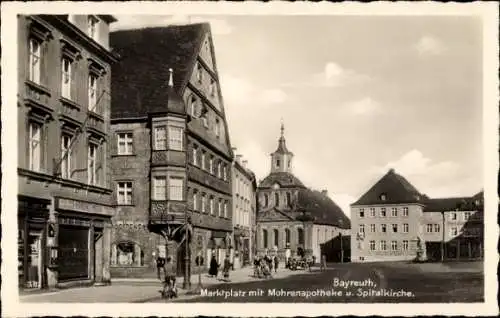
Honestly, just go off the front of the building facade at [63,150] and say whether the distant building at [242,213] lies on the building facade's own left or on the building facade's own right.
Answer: on the building facade's own left

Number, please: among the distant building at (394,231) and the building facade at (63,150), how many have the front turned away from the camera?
0

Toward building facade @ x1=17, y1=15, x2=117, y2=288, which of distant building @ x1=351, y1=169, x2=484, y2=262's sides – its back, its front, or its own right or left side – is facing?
front

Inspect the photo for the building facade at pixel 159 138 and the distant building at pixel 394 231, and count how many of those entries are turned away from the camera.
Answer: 0

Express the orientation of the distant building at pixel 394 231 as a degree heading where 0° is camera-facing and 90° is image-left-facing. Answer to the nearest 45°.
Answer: approximately 0°

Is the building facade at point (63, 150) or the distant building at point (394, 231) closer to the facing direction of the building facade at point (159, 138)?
the building facade

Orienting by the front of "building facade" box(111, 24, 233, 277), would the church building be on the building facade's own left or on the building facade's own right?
on the building facade's own left

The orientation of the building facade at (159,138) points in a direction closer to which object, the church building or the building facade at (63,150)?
the building facade

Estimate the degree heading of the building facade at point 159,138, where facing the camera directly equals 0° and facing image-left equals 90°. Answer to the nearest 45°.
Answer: approximately 315°

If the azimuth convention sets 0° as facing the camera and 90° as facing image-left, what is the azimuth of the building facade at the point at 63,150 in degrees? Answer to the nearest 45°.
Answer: approximately 315°
